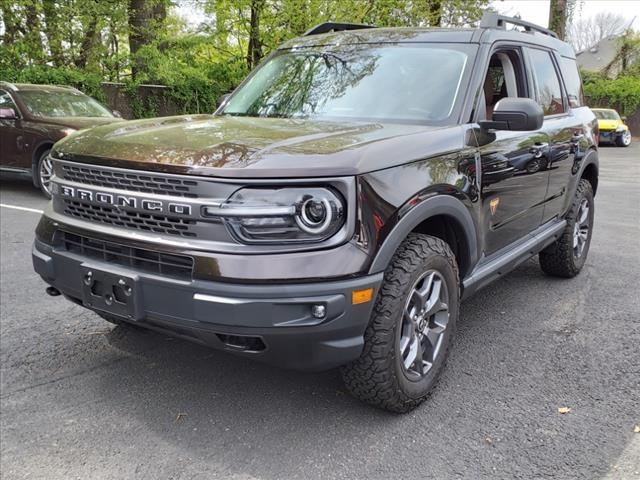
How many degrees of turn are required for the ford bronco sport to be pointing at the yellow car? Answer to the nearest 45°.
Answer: approximately 180°

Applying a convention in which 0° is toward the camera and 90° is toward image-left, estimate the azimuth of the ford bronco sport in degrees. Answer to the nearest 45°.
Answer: approximately 45°

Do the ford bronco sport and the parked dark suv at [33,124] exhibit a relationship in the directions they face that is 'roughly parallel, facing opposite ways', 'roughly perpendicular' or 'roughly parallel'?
roughly perpendicular

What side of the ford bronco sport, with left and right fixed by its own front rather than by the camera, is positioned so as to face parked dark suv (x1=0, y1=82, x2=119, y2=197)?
right

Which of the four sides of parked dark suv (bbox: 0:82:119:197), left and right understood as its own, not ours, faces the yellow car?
left

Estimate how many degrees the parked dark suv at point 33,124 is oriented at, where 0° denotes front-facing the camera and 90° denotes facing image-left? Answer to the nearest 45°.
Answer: approximately 315°

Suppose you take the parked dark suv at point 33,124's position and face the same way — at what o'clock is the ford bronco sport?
The ford bronco sport is roughly at 1 o'clock from the parked dark suv.
